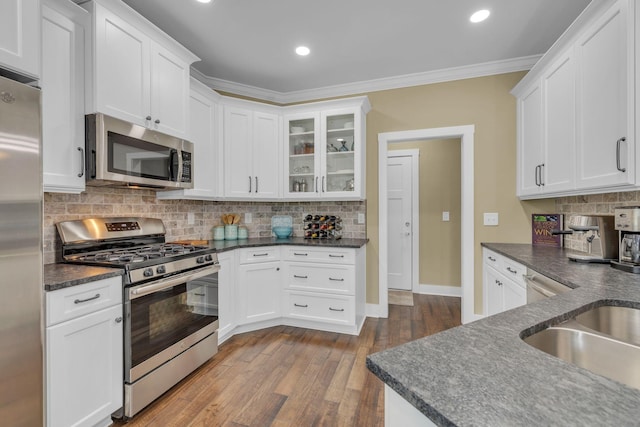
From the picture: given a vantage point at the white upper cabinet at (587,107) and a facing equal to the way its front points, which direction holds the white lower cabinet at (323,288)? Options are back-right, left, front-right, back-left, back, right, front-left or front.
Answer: front-right

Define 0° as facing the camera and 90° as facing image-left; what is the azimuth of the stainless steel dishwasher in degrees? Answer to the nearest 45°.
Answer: approximately 90°

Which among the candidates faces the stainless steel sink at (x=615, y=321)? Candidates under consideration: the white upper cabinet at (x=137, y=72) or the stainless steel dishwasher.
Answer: the white upper cabinet

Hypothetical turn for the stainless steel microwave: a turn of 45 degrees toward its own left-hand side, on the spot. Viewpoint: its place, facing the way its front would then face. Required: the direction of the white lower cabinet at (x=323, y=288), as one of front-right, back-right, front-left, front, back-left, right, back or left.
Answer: front

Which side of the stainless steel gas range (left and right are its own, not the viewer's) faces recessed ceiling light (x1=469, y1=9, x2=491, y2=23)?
front

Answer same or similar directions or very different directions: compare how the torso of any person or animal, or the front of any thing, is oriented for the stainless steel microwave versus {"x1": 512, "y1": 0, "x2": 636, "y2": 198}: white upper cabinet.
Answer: very different directions

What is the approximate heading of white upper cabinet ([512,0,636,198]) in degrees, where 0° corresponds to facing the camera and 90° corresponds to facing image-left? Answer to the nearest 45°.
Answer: approximately 45°

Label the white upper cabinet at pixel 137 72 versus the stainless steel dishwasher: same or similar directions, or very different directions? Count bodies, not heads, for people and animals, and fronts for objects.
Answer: very different directions

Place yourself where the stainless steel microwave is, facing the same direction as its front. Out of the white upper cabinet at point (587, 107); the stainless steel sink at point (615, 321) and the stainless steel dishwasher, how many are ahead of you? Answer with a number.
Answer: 3

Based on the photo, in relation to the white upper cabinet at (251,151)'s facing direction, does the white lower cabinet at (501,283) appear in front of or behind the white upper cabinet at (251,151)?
in front

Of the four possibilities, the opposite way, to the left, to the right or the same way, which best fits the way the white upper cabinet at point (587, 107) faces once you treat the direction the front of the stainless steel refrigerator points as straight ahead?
the opposite way

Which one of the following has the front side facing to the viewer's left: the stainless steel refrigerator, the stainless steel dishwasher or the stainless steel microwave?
the stainless steel dishwasher

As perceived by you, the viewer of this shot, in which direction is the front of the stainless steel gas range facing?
facing the viewer and to the right of the viewer

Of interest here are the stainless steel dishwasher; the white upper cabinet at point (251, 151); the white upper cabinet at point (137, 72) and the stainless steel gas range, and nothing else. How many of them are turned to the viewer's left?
1
